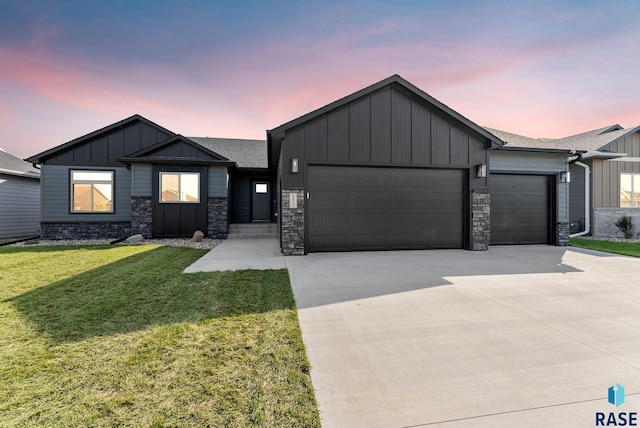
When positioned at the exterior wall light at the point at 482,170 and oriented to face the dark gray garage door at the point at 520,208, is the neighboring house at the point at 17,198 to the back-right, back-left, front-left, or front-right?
back-left

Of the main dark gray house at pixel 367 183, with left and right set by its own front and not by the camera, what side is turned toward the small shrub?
left

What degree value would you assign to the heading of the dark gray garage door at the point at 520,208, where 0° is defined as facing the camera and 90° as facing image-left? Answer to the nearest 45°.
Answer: approximately 0°

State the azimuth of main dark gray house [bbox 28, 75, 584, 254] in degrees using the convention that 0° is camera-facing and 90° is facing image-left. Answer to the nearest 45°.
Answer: approximately 0°

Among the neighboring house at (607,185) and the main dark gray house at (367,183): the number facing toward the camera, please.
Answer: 2

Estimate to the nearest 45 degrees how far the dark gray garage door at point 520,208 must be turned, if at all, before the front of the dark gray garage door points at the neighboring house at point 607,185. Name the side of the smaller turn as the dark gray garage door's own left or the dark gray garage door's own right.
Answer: approximately 135° to the dark gray garage door's own left

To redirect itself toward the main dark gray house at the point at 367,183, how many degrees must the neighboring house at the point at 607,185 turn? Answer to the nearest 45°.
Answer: approximately 45° to its right
